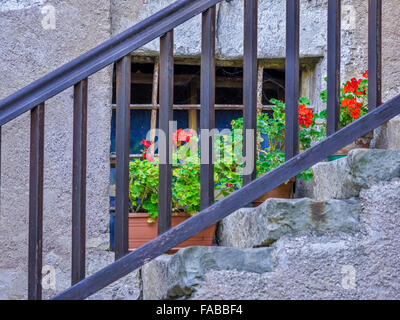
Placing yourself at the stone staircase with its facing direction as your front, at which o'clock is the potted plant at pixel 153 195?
The potted plant is roughly at 2 o'clock from the stone staircase.

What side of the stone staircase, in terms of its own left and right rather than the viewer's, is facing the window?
right

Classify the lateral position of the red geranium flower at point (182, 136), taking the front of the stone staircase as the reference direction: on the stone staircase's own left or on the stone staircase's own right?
on the stone staircase's own right

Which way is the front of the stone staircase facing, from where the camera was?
facing to the left of the viewer
